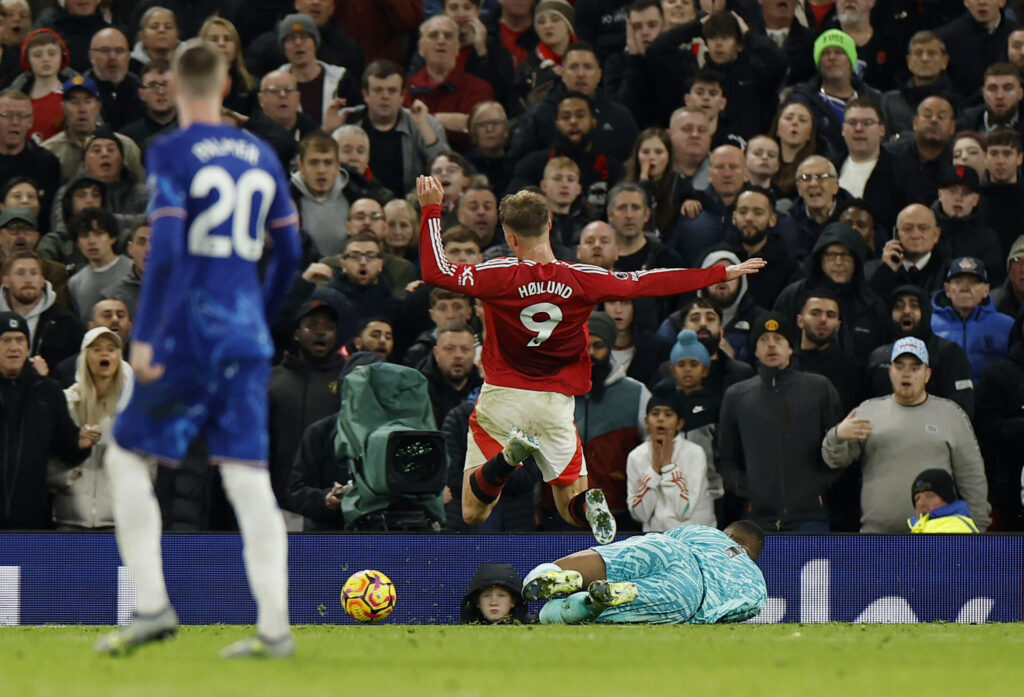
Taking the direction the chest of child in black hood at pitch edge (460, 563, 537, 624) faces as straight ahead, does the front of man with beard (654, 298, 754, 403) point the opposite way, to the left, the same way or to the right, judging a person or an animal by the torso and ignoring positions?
the same way

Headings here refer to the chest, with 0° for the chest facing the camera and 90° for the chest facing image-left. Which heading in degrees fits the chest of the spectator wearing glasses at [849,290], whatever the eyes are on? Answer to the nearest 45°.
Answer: approximately 0°

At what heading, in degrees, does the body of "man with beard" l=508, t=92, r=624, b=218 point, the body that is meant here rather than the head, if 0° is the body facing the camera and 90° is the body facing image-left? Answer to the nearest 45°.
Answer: approximately 0°

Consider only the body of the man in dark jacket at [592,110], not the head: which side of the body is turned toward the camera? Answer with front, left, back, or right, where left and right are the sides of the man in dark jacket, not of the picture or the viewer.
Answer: front

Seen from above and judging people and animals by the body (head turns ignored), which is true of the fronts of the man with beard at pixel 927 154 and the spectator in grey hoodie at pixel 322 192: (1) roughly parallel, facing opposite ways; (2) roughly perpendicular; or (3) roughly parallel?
roughly parallel

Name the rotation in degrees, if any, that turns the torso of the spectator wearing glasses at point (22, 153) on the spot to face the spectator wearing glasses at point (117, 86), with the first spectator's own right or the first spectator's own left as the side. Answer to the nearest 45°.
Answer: approximately 135° to the first spectator's own left

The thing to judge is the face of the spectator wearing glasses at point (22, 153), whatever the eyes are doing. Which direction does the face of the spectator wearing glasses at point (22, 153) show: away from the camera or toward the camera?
toward the camera

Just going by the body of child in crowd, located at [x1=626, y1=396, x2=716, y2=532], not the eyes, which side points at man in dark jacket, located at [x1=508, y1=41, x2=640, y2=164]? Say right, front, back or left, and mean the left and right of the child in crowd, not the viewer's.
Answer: back

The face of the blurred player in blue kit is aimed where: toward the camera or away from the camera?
away from the camera

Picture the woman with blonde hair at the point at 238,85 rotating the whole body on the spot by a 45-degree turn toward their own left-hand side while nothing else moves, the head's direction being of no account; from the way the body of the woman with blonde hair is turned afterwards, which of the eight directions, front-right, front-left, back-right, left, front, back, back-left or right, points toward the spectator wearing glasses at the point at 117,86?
back-right

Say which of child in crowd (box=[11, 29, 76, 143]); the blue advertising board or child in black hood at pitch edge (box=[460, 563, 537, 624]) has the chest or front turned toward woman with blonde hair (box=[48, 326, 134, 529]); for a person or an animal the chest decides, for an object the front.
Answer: child in crowd (box=[11, 29, 76, 143])

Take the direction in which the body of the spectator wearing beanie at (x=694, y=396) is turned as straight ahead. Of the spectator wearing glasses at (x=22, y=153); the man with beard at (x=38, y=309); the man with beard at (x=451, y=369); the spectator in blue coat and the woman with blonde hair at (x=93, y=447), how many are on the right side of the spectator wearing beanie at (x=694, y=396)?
4

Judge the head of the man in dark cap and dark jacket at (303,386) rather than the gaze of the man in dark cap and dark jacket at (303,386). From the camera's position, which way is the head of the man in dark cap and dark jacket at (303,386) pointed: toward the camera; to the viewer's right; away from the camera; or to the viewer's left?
toward the camera

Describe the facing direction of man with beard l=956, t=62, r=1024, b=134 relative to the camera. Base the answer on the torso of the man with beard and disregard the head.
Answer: toward the camera

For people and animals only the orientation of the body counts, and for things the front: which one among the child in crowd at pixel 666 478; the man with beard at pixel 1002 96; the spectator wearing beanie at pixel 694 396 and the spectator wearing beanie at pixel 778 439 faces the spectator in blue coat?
the man with beard

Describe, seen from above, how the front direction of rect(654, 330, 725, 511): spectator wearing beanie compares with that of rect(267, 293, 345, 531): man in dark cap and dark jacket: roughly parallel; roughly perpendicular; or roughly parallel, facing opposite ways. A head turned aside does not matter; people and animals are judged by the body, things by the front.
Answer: roughly parallel

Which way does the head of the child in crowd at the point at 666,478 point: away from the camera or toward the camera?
toward the camera

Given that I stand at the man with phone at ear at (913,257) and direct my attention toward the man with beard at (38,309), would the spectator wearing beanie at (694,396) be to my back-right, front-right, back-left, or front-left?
front-left
